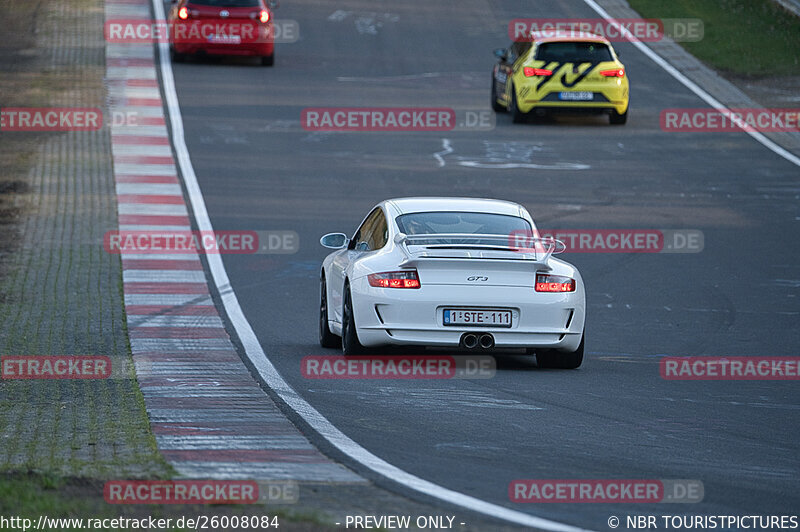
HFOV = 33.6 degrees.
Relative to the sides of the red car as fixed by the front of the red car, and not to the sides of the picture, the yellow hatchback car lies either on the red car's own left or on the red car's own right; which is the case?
on the red car's own right

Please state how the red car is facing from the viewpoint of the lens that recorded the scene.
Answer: facing away from the viewer

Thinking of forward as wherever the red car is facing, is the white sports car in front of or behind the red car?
behind

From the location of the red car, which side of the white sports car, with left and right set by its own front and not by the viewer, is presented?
front

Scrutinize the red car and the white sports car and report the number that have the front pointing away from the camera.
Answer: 2

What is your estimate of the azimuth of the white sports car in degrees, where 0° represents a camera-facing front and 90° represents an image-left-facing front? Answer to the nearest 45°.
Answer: approximately 180°
